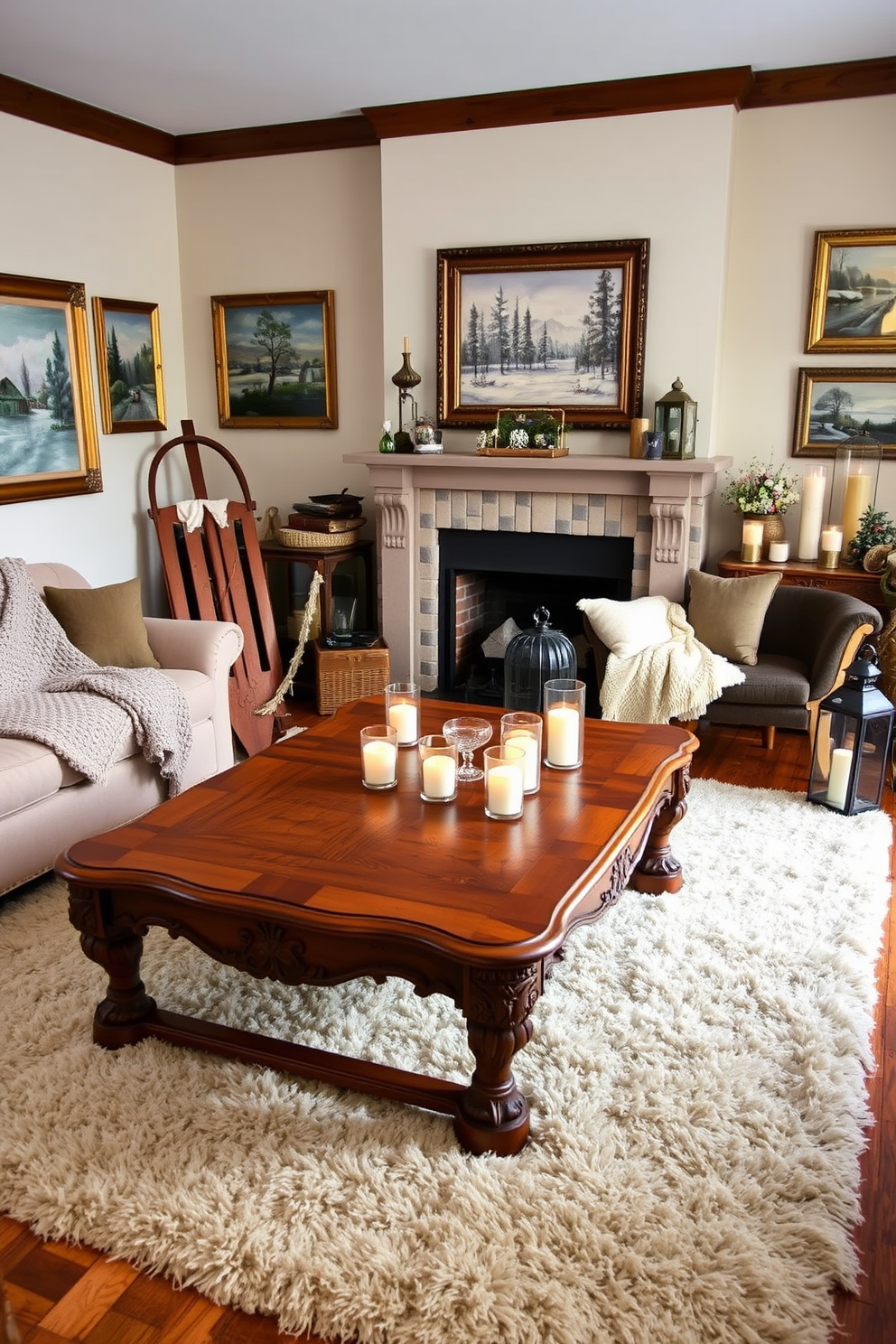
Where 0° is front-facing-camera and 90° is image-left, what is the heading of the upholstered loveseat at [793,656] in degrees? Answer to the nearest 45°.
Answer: approximately 0°

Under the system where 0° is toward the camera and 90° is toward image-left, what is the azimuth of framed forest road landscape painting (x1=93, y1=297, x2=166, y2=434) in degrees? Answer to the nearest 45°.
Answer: approximately 315°

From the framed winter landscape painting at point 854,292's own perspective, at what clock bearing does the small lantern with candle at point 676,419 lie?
The small lantern with candle is roughly at 2 o'clock from the framed winter landscape painting.

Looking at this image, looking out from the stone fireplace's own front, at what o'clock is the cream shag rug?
The cream shag rug is roughly at 12 o'clock from the stone fireplace.

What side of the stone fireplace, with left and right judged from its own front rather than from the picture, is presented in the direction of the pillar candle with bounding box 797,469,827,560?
left
